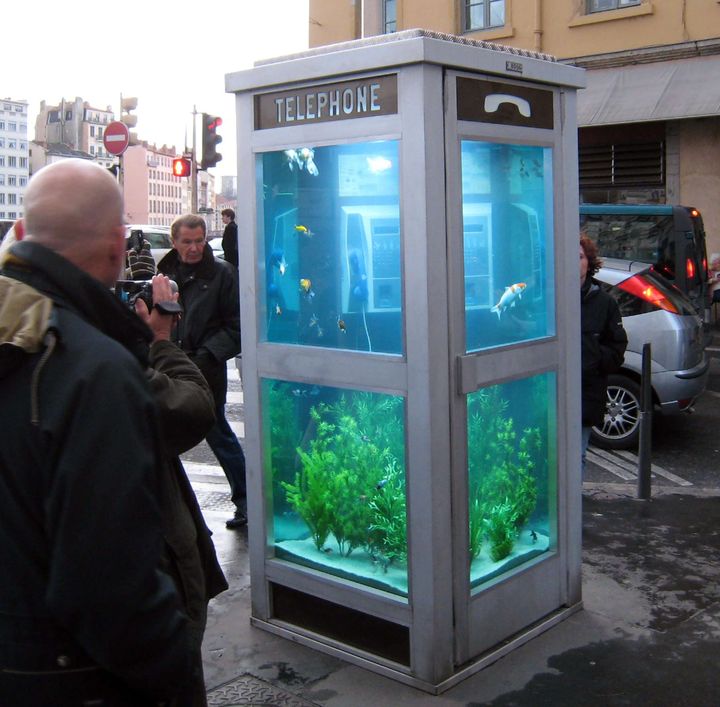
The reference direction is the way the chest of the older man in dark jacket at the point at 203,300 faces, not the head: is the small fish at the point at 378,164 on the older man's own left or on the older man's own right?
on the older man's own left

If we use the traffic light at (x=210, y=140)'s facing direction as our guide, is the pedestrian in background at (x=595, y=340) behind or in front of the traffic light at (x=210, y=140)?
in front

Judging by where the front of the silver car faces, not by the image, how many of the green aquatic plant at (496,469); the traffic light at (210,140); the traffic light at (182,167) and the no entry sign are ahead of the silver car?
3

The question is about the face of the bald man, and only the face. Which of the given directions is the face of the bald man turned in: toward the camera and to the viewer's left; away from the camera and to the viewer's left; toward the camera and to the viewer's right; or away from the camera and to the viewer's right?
away from the camera and to the viewer's right

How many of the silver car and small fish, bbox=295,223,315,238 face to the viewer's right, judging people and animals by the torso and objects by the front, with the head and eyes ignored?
0

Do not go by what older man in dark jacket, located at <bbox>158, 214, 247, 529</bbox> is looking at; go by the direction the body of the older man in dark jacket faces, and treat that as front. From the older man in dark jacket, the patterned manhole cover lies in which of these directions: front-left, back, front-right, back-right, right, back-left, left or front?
front-left

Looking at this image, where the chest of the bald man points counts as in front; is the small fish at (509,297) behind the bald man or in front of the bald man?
in front

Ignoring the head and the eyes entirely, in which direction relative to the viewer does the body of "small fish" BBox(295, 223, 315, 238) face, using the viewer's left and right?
facing to the left of the viewer
